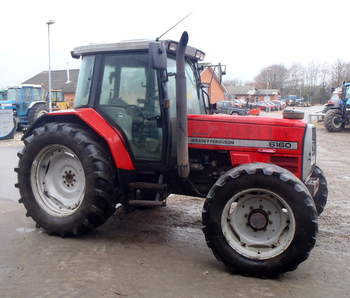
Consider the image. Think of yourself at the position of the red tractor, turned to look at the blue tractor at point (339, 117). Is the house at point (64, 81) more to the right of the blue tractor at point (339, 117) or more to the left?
left

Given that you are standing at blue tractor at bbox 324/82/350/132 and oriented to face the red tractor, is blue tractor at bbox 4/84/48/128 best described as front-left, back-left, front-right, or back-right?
front-right

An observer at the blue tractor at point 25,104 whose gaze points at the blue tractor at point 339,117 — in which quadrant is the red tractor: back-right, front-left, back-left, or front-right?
front-right

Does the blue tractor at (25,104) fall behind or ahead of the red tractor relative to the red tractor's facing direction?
behind

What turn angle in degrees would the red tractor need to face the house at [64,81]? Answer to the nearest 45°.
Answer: approximately 135° to its left

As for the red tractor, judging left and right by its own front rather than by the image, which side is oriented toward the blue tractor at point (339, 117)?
left

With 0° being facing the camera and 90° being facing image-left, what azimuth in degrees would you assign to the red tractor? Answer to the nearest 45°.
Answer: approximately 315°
